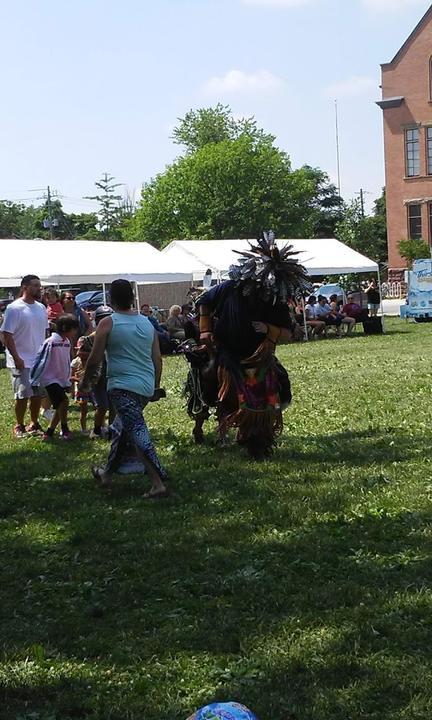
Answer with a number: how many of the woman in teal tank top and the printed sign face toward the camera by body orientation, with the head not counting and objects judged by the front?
1

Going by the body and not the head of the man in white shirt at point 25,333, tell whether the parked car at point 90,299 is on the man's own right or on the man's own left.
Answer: on the man's own left

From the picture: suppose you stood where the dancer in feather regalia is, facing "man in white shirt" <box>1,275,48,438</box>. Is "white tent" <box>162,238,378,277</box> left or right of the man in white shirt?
right

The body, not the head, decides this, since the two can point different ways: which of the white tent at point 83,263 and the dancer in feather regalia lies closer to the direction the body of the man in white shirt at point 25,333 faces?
the dancer in feather regalia

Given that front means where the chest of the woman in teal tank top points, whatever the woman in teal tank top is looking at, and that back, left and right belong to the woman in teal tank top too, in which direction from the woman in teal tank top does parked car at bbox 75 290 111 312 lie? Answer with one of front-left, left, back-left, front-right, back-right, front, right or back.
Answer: front-right

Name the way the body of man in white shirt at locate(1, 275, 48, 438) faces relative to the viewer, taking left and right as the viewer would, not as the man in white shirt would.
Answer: facing the viewer and to the right of the viewer

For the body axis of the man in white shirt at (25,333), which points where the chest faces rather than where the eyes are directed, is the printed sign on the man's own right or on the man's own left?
on the man's own left

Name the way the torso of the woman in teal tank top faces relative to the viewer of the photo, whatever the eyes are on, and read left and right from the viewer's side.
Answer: facing away from the viewer and to the left of the viewer

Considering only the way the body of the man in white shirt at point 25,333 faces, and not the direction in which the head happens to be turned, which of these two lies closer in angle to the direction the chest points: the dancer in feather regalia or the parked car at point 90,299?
the dancer in feather regalia

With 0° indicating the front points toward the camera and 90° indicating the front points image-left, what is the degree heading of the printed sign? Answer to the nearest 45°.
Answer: approximately 0°

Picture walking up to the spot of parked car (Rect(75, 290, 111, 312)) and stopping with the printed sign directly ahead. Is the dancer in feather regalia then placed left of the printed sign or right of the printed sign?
right
